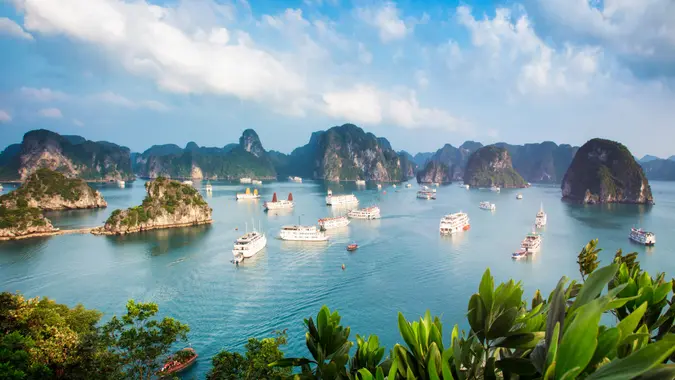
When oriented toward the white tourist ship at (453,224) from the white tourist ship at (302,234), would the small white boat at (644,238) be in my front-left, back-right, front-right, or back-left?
front-right

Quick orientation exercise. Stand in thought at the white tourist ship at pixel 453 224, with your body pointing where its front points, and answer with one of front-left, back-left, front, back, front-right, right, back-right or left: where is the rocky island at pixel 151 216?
front-right

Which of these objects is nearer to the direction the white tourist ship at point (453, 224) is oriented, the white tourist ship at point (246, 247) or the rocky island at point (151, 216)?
the white tourist ship

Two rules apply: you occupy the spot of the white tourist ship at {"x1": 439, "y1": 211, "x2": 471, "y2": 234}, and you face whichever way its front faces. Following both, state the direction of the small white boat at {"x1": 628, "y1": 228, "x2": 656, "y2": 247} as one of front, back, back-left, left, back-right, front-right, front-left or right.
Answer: back-left

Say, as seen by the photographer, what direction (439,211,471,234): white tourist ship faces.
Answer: facing the viewer and to the left of the viewer

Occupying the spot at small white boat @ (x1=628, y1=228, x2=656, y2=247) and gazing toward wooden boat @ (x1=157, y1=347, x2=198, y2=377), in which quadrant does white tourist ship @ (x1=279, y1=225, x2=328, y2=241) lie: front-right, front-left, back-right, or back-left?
front-right

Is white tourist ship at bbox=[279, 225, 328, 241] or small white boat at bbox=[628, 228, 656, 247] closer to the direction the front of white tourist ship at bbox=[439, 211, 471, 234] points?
the white tourist ship

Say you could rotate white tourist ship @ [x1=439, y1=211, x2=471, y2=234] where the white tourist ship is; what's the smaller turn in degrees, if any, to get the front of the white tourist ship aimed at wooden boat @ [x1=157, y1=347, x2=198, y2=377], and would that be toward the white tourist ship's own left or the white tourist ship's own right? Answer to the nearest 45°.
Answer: approximately 45° to the white tourist ship's own left

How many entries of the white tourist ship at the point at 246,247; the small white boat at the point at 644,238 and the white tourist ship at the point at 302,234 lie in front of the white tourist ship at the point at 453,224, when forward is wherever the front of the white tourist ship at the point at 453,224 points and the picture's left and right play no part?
2

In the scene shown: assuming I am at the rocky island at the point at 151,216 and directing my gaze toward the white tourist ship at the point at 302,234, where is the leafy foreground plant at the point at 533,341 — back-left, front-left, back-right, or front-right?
front-right

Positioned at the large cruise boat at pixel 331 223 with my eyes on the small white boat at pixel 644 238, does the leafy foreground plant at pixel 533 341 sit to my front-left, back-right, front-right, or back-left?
front-right
